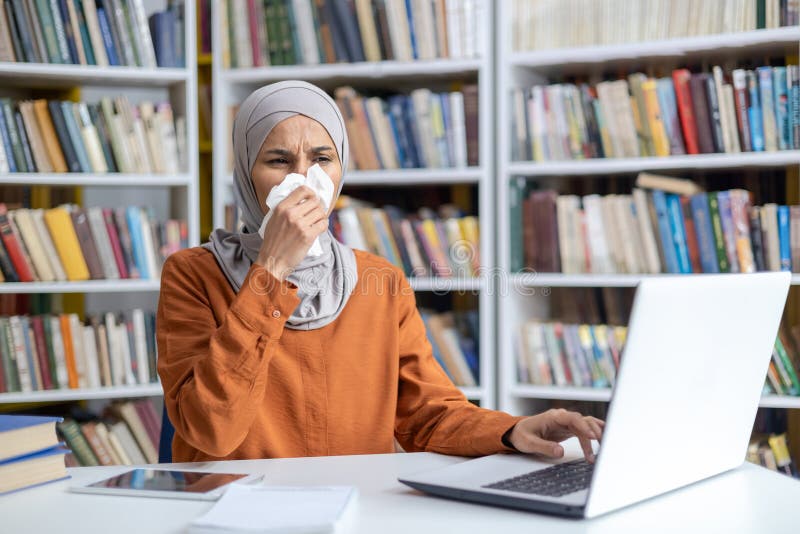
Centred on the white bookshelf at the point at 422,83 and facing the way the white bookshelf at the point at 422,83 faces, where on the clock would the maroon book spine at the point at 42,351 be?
The maroon book spine is roughly at 3 o'clock from the white bookshelf.

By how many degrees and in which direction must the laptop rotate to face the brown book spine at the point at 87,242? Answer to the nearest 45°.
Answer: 0° — it already faces it

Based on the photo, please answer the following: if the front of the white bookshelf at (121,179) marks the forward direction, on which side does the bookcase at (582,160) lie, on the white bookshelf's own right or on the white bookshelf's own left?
on the white bookshelf's own left

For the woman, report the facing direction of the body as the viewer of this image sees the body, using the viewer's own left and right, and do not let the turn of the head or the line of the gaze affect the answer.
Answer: facing the viewer and to the right of the viewer

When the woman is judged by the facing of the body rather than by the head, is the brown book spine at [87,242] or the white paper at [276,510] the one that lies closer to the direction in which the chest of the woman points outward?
the white paper

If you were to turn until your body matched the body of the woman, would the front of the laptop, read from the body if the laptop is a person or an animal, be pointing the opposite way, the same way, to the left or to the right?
the opposite way

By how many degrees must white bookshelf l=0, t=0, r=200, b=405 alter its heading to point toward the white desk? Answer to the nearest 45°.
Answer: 0° — it already faces it

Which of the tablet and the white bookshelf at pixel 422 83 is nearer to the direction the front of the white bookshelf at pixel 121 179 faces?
the tablet

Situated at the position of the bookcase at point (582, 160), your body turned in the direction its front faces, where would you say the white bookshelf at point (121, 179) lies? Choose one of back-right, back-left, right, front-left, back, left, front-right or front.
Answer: right

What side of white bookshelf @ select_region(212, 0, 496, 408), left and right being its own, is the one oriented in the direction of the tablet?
front

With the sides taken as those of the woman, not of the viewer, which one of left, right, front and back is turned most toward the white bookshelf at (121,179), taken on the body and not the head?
back

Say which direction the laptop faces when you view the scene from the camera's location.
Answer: facing away from the viewer and to the left of the viewer

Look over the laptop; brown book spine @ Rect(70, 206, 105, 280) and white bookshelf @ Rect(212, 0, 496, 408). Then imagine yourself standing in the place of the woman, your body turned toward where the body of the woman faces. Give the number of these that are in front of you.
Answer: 1

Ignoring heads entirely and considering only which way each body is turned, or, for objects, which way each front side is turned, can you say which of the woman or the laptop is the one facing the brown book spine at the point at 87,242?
the laptop
